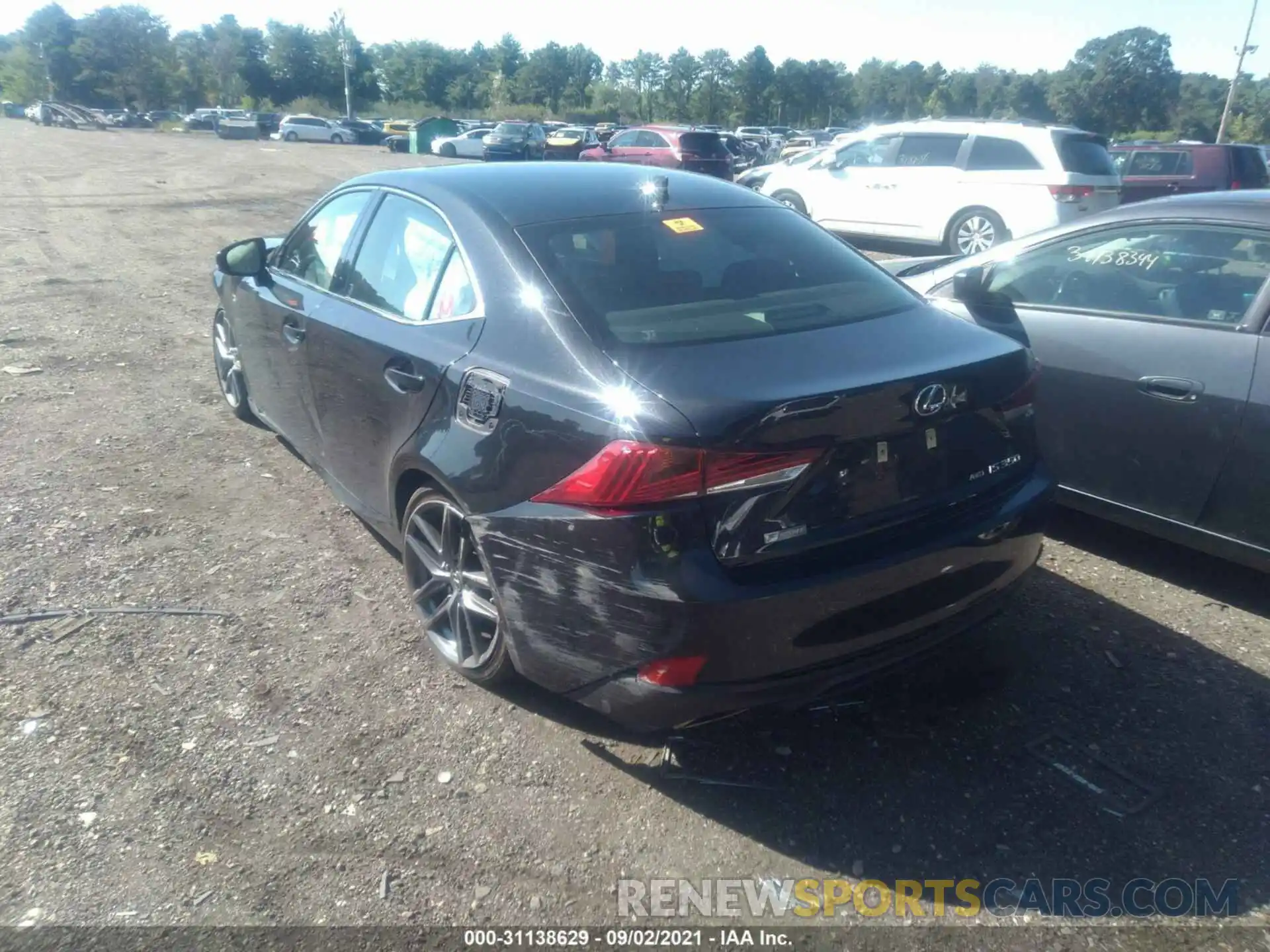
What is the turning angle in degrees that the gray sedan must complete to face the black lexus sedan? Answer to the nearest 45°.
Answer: approximately 90° to its left

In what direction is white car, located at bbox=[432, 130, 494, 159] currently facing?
to the viewer's left

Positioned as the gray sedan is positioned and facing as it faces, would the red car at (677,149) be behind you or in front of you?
in front

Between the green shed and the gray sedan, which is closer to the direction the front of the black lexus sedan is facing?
the green shed

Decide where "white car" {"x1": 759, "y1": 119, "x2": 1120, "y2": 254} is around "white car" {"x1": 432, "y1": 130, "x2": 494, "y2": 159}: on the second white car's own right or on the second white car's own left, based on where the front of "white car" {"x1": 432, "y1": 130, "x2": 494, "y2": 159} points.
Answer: on the second white car's own left

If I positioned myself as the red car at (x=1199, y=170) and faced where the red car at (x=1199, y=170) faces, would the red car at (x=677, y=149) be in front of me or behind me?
in front

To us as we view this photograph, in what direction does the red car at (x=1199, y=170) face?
facing away from the viewer and to the left of the viewer

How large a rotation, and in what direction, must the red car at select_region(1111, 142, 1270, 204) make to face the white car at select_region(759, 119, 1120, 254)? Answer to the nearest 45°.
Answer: approximately 90° to its left

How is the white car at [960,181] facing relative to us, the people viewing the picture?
facing away from the viewer and to the left of the viewer

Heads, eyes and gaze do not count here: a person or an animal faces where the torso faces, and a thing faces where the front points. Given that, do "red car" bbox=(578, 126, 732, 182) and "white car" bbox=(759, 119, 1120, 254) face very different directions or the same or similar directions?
same or similar directions

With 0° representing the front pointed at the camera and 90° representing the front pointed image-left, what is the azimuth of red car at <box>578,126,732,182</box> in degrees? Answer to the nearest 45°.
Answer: approximately 135°

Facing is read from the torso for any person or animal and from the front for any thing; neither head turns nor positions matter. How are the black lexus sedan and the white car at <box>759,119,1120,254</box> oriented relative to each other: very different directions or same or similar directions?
same or similar directions
